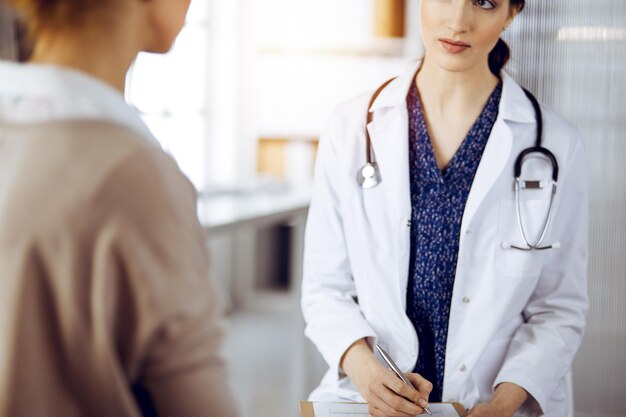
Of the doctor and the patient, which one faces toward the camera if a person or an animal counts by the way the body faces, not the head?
the doctor

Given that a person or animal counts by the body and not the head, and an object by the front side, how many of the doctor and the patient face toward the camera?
1

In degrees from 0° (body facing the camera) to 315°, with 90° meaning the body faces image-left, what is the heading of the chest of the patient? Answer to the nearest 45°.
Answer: approximately 225°

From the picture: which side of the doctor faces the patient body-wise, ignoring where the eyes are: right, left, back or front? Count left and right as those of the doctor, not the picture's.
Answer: front

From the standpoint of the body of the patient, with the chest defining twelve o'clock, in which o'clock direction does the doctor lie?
The doctor is roughly at 12 o'clock from the patient.

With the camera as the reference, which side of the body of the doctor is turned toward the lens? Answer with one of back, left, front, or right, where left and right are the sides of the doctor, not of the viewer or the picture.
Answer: front

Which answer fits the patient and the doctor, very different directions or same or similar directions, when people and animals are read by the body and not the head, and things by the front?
very different directions

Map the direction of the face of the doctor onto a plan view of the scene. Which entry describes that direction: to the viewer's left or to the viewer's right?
to the viewer's left

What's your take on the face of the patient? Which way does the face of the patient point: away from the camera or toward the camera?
away from the camera
